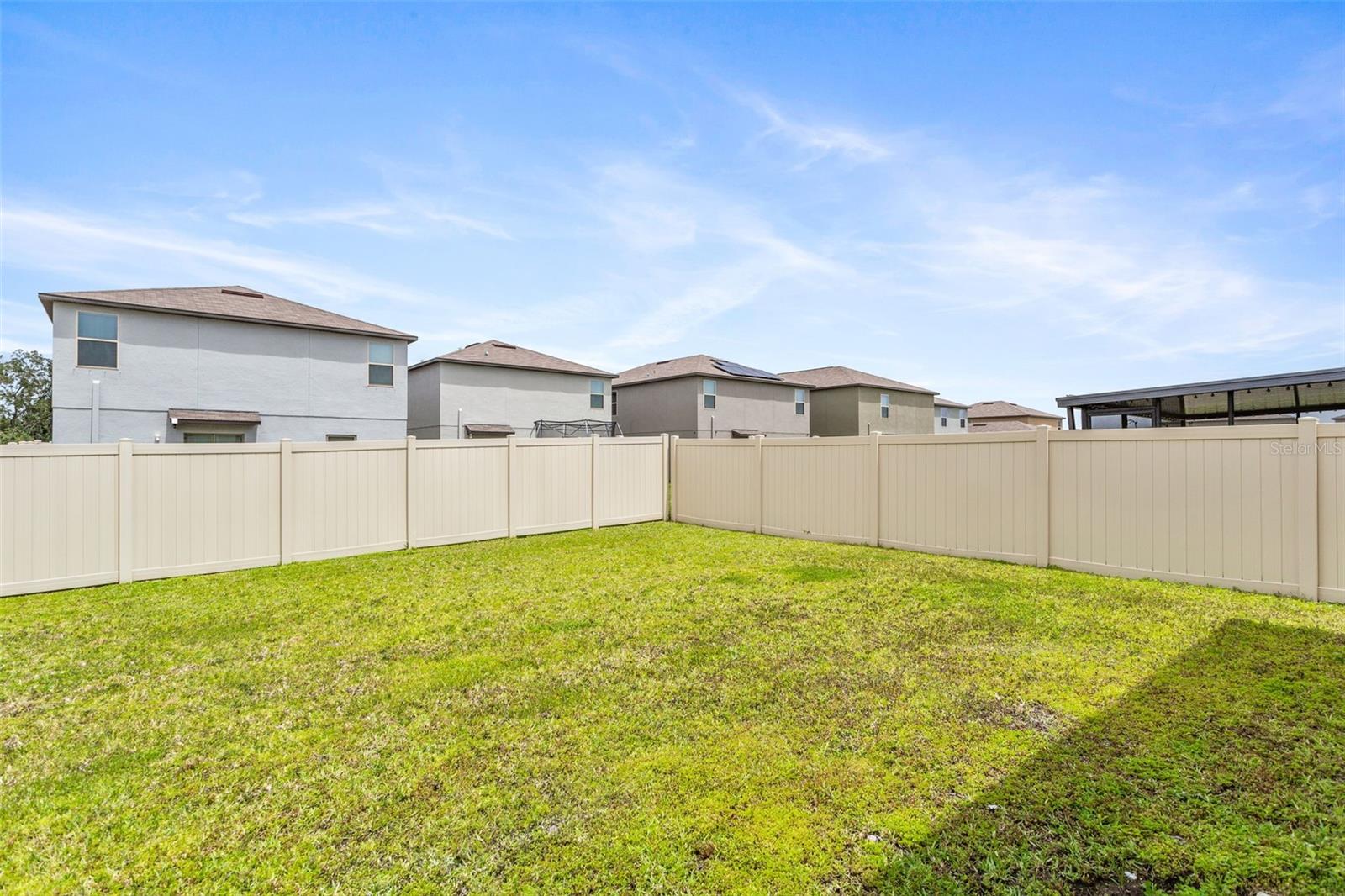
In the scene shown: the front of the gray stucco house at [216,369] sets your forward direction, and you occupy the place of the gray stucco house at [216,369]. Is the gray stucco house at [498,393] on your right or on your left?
on your right

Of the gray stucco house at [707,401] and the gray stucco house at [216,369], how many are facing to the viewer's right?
0

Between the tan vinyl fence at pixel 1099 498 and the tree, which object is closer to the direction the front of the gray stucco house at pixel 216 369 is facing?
the tree

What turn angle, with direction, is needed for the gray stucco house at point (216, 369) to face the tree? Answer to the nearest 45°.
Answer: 0° — it already faces it

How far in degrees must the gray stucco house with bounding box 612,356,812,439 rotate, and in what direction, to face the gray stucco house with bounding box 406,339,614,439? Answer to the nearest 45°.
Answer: approximately 90° to its left

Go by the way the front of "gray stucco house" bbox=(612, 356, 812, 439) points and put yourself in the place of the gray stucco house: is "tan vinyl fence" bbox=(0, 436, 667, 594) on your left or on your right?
on your left

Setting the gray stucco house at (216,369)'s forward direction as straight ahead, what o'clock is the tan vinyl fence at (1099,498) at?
The tan vinyl fence is roughly at 5 o'clock from the gray stucco house.

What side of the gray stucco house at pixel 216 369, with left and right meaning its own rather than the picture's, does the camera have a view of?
back

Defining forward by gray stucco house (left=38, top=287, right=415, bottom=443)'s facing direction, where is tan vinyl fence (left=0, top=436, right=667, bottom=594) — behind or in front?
behind

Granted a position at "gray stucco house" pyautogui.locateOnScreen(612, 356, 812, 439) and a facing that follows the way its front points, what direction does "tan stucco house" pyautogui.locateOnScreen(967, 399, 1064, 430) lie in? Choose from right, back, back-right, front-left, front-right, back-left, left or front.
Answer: right

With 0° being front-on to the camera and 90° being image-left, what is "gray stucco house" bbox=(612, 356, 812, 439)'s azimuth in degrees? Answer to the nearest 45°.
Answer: approximately 135°

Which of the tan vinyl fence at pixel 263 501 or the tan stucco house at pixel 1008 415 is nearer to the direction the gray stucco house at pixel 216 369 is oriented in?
the tan stucco house
